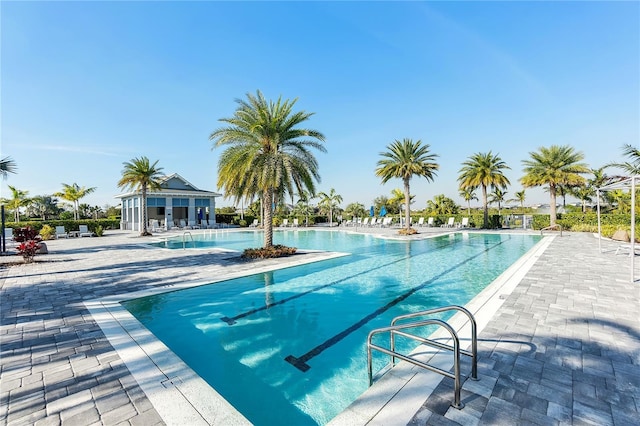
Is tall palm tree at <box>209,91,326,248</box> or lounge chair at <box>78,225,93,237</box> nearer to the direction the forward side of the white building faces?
the tall palm tree

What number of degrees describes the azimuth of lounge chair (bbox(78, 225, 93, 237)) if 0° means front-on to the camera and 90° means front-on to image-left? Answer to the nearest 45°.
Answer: approximately 315°

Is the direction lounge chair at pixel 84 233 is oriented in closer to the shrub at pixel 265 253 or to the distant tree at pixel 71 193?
the shrub

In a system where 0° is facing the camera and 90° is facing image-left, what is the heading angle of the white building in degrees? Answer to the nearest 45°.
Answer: approximately 0°

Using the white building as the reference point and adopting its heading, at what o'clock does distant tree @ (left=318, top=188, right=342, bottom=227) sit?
The distant tree is roughly at 9 o'clock from the white building.
